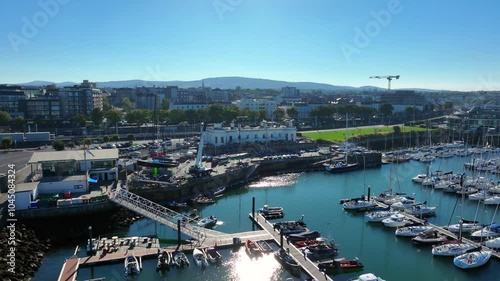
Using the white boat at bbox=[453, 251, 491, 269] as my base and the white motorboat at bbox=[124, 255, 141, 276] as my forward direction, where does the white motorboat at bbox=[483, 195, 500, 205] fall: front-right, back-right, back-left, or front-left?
back-right

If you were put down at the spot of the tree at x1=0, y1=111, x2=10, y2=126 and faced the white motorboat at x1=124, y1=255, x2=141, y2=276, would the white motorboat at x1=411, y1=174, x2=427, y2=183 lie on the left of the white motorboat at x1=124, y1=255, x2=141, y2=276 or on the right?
left

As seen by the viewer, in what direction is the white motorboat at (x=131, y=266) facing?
away from the camera

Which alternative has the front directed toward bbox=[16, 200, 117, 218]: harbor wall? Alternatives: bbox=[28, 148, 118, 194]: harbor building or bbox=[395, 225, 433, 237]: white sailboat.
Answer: the harbor building

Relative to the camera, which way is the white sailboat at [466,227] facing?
to the viewer's left
